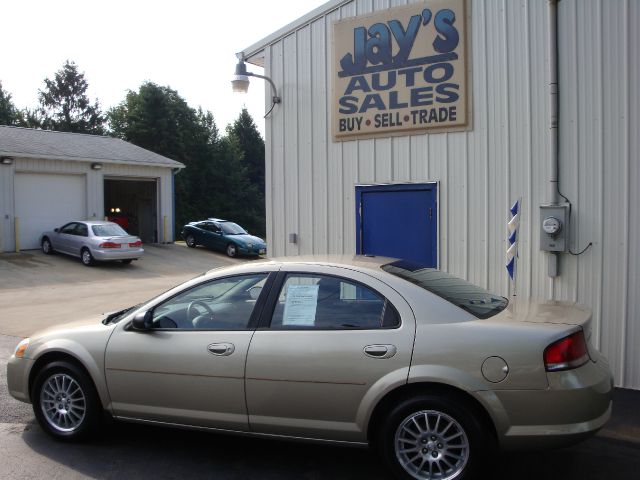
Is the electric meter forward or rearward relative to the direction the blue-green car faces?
forward

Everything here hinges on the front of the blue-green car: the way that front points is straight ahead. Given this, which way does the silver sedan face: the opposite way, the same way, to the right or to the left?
the opposite way

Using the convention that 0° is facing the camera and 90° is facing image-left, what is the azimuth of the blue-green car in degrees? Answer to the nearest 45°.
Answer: approximately 315°

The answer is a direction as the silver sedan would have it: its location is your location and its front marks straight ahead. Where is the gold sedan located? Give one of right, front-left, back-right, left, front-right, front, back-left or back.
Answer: back-left

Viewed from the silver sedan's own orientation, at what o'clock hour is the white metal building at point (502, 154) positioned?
The white metal building is roughly at 7 o'clock from the silver sedan.

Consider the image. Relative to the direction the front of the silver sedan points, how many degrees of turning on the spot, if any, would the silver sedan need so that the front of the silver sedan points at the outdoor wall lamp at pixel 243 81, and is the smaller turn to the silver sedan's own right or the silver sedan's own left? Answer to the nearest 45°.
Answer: approximately 135° to the silver sedan's own left

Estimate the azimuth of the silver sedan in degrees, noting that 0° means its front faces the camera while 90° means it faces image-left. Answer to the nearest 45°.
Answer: approximately 135°

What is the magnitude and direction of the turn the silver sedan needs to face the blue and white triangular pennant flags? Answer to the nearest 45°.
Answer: approximately 135° to its left

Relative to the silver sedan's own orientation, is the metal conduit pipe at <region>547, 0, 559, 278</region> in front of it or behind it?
behind

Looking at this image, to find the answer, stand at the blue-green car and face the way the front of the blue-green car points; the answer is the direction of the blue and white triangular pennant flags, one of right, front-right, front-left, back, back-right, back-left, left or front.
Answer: front-right
